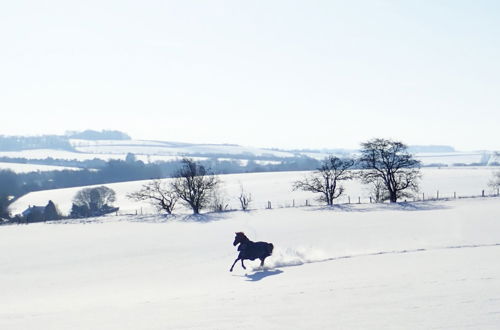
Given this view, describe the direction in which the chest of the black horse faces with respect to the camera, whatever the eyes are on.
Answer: to the viewer's left

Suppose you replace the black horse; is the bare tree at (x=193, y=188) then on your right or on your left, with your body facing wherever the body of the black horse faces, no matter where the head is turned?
on your right
